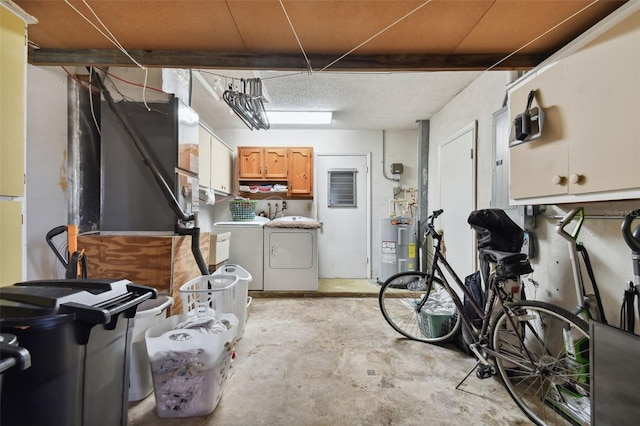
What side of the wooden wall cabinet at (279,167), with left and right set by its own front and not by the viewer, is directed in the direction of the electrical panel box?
left

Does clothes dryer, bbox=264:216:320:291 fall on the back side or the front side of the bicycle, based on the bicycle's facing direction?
on the front side

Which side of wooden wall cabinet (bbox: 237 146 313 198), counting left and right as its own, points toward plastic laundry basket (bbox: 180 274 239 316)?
front

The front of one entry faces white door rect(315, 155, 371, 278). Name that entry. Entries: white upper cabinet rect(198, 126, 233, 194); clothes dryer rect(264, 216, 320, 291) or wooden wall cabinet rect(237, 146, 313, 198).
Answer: the white upper cabinet

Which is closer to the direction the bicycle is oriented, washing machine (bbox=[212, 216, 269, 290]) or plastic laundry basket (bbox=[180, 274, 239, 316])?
the washing machine

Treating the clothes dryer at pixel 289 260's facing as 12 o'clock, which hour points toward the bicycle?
The bicycle is roughly at 11 o'clock from the clothes dryer.

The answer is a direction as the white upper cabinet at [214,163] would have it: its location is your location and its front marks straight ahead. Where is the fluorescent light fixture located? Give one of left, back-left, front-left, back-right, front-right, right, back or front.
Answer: front

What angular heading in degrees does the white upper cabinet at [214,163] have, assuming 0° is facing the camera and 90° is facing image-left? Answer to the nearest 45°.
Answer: approximately 270°

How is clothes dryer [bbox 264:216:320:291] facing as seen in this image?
toward the camera

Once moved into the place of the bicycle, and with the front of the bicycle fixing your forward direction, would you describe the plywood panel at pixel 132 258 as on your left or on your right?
on your left

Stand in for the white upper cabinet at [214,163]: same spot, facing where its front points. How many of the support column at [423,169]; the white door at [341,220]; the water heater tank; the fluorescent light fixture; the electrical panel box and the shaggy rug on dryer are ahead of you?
6

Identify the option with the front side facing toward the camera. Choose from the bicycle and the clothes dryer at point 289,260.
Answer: the clothes dryer

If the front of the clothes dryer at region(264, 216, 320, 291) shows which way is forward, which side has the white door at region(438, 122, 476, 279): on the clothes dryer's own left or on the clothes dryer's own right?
on the clothes dryer's own left

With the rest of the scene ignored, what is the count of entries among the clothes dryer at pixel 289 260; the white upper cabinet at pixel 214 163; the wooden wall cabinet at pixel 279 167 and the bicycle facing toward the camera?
2

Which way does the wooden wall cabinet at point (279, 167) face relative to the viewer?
toward the camera
